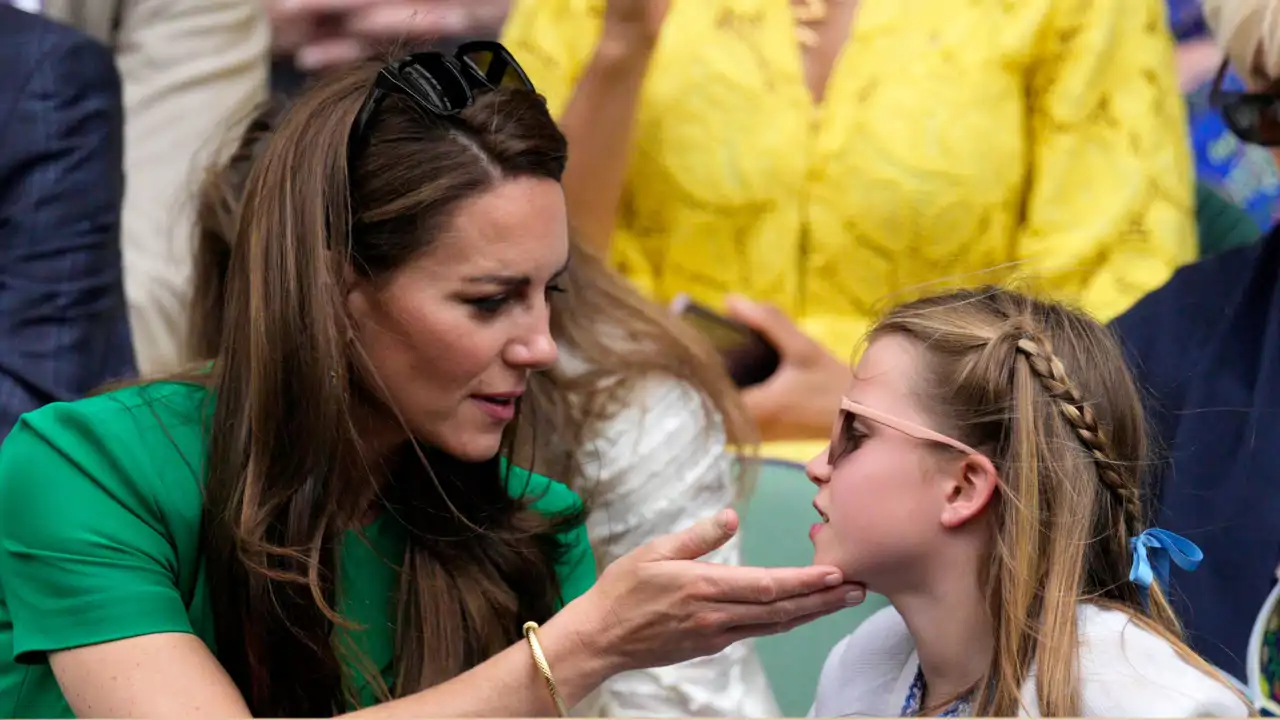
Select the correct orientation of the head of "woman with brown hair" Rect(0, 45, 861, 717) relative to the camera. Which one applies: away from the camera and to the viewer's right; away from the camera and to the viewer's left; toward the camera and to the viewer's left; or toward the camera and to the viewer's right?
toward the camera and to the viewer's right

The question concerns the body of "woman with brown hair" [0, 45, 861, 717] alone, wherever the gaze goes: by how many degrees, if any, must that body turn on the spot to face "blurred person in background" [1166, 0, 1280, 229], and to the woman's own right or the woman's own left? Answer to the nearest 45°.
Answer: approximately 90° to the woman's own left

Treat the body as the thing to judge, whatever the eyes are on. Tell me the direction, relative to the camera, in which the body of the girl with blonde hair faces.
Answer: to the viewer's left

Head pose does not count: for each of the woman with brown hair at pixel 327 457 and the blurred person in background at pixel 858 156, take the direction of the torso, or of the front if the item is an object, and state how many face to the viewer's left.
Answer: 0

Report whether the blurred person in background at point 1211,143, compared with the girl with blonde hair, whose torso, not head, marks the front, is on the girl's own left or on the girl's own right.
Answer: on the girl's own right

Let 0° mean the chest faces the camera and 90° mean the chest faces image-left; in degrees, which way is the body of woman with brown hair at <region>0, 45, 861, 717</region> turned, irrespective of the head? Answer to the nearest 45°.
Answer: approximately 315°

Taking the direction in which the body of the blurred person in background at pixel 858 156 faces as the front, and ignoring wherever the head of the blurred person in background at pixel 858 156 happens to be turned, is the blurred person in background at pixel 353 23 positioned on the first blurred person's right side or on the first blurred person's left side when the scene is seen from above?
on the first blurred person's right side

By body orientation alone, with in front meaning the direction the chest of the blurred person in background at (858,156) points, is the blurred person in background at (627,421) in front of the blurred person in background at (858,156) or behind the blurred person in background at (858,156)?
in front

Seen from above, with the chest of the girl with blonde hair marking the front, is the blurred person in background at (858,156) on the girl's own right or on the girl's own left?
on the girl's own right

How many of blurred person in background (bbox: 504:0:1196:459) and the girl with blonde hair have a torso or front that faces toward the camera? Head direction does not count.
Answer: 1

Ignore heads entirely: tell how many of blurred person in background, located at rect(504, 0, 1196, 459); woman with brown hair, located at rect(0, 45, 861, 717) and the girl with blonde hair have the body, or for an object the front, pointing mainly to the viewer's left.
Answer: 1

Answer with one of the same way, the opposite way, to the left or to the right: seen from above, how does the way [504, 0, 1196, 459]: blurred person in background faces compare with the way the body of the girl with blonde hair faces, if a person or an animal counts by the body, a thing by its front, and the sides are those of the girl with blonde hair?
to the left

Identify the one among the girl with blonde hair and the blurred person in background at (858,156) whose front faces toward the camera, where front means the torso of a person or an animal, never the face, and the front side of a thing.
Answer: the blurred person in background

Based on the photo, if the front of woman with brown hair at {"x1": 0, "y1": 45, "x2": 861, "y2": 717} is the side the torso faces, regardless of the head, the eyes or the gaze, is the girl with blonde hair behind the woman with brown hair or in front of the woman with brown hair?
in front

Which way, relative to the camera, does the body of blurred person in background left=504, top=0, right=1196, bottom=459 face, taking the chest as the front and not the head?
toward the camera

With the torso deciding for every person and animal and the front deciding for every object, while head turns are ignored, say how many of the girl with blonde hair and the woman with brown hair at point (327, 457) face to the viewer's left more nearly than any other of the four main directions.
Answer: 1
